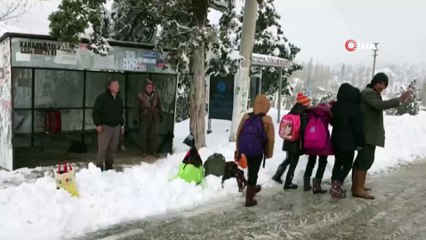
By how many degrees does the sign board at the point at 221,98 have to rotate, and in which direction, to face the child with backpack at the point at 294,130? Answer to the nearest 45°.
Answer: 0° — it already faces them

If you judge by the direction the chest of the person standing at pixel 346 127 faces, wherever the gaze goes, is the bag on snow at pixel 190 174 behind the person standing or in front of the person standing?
behind

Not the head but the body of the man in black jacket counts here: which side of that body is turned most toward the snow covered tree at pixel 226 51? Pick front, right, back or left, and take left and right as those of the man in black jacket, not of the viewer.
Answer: left

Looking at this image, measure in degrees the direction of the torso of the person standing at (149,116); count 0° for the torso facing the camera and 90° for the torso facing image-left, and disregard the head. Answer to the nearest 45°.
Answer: approximately 0°

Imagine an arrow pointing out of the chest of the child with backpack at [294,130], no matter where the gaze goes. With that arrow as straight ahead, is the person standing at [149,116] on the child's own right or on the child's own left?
on the child's own left

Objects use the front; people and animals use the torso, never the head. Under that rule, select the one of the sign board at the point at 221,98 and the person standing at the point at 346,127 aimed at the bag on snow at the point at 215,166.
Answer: the sign board

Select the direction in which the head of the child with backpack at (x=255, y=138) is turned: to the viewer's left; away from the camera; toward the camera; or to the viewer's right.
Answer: away from the camera

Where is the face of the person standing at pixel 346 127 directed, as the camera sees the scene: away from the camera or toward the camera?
away from the camera

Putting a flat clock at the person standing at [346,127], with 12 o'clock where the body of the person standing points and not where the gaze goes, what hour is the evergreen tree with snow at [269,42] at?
The evergreen tree with snow is roughly at 10 o'clock from the person standing.

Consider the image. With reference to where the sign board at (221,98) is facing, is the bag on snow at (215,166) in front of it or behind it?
in front

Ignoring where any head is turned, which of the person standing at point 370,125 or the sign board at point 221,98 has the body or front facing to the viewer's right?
the person standing

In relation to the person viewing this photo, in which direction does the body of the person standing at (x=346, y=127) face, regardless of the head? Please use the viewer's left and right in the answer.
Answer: facing away from the viewer and to the right of the viewer
